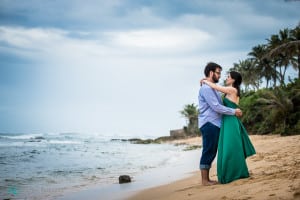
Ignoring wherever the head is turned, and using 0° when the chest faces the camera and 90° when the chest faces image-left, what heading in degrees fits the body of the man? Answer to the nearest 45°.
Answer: approximately 270°

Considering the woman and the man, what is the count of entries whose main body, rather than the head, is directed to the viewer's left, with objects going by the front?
1

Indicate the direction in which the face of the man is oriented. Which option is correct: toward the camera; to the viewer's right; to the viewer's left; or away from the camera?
to the viewer's right

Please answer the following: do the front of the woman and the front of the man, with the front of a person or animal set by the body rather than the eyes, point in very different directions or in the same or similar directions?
very different directions

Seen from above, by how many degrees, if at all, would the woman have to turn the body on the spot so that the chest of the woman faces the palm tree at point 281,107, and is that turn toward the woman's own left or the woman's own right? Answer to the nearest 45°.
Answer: approximately 90° to the woman's own right

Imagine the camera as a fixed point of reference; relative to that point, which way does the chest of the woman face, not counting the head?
to the viewer's left

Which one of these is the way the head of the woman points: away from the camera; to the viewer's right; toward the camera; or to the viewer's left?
to the viewer's left

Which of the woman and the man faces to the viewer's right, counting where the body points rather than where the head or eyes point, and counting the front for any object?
the man

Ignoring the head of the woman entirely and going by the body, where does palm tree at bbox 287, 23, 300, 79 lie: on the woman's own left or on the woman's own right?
on the woman's own right
